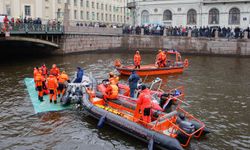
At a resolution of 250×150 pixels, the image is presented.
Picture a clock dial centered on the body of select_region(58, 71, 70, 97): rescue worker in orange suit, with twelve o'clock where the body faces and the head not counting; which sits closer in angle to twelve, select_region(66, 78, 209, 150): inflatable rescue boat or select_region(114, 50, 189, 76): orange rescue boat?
the orange rescue boat

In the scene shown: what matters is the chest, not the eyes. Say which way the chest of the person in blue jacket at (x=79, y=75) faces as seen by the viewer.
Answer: to the viewer's left

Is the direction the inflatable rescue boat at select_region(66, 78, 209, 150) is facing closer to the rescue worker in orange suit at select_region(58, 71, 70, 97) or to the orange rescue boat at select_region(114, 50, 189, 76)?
the rescue worker in orange suit

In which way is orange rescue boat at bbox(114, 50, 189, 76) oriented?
to the viewer's left

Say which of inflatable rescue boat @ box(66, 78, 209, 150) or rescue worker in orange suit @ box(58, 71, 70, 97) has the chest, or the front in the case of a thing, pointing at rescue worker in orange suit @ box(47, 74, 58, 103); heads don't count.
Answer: the inflatable rescue boat

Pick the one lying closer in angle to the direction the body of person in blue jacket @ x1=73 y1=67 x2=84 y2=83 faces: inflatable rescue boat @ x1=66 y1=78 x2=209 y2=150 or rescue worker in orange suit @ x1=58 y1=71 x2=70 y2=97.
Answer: the rescue worker in orange suit
